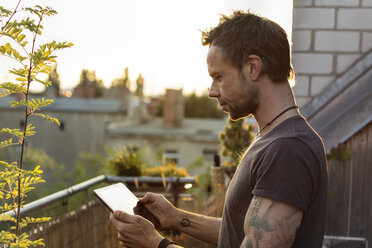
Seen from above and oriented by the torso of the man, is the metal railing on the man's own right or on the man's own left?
on the man's own right

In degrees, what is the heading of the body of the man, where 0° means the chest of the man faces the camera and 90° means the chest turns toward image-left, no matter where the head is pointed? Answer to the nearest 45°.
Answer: approximately 90°

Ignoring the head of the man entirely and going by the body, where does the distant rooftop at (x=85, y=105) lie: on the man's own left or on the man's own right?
on the man's own right

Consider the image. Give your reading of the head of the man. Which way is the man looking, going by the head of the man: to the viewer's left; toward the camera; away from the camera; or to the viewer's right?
to the viewer's left

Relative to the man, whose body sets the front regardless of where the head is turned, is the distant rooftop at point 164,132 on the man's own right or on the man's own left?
on the man's own right
